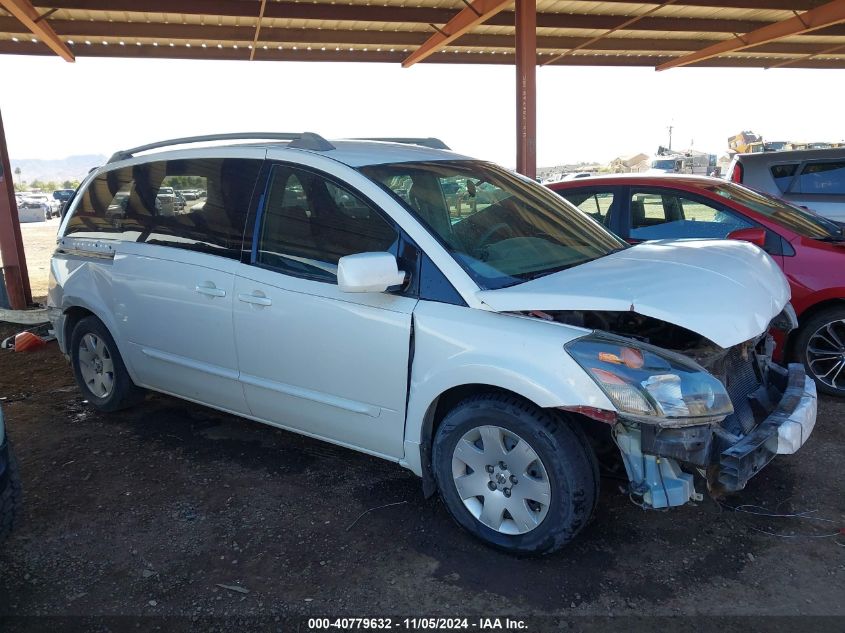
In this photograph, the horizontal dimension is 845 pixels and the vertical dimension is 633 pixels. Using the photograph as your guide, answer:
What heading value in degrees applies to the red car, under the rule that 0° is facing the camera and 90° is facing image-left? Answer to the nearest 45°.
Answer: approximately 315°

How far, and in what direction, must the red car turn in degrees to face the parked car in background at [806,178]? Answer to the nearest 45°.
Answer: approximately 135° to its left

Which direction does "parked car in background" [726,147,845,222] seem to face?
to the viewer's right

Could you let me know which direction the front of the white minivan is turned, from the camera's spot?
facing the viewer and to the right of the viewer

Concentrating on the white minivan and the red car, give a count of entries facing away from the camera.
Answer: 0

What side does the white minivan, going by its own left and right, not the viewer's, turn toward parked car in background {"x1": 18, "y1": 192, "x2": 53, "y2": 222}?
back

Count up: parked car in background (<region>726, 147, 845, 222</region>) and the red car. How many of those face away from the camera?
0

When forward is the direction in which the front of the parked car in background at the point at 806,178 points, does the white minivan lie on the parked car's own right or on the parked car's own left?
on the parked car's own right

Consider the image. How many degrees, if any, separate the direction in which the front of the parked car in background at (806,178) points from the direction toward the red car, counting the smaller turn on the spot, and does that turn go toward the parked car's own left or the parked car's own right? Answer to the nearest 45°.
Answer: approximately 90° to the parked car's own right
